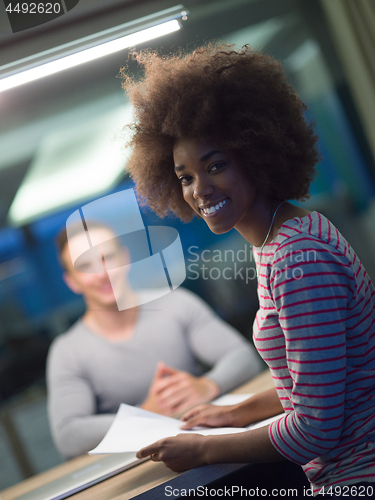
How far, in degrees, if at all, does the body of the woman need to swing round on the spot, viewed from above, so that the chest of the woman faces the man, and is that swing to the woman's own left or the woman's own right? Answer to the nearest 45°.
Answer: approximately 45° to the woman's own right

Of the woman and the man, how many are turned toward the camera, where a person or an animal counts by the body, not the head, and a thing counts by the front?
1

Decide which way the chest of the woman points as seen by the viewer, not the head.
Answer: to the viewer's left

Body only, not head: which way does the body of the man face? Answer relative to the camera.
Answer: toward the camera

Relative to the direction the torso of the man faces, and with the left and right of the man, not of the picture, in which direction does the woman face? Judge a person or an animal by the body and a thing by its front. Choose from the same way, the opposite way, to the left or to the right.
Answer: to the right
